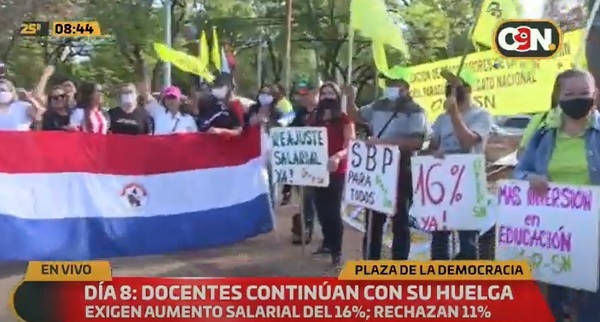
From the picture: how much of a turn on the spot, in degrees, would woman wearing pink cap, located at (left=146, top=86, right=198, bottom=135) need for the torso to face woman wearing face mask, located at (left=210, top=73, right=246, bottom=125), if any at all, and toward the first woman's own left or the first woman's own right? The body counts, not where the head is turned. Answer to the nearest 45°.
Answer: approximately 45° to the first woman's own left

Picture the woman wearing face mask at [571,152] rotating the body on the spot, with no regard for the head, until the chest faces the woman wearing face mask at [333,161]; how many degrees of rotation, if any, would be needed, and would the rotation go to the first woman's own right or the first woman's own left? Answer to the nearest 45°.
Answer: approximately 135° to the first woman's own right

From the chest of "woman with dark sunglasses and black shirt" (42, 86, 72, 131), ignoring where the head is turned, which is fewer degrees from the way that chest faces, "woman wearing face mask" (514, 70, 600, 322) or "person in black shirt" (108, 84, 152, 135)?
the woman wearing face mask

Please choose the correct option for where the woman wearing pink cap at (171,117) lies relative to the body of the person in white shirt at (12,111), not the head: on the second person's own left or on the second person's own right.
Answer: on the second person's own left

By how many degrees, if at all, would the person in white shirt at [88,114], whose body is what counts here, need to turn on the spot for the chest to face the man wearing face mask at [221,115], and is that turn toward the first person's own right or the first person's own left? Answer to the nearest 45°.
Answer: approximately 45° to the first person's own left

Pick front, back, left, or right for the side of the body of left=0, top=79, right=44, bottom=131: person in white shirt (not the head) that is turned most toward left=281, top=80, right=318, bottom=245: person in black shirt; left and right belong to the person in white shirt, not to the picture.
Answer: left

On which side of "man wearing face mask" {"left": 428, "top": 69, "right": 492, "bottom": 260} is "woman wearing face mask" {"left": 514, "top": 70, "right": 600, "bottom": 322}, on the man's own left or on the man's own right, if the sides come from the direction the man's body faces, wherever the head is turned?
on the man's own left
